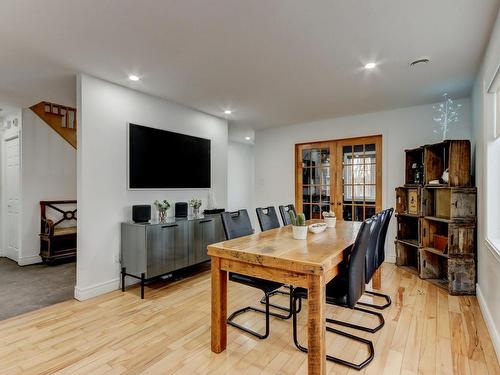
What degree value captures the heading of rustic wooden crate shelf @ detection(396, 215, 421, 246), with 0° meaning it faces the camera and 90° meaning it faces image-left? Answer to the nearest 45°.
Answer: approximately 45°

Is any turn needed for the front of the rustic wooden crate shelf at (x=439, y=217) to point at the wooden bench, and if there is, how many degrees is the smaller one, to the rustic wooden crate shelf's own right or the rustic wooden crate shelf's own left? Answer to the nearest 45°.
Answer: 0° — it already faces it

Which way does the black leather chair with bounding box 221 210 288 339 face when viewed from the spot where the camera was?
facing the viewer and to the right of the viewer

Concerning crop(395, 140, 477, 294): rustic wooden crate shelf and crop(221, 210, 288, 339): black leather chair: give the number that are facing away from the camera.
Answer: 0

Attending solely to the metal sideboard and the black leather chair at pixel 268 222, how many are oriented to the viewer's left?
0

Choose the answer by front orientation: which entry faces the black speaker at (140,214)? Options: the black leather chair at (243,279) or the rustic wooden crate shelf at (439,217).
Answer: the rustic wooden crate shelf

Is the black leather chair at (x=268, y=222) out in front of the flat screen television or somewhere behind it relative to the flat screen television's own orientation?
in front
